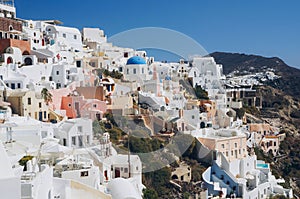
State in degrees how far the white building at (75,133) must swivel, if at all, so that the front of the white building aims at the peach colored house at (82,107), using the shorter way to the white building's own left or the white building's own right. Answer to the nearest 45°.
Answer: approximately 135° to the white building's own left

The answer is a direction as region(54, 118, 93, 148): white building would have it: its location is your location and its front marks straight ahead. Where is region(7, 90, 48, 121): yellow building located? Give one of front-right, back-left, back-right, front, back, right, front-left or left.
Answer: back

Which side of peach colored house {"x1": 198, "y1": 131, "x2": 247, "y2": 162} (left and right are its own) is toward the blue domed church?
back

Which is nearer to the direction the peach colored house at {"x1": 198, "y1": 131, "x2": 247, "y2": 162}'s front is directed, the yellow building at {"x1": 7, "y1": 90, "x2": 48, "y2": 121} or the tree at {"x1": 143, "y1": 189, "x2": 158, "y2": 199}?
the tree

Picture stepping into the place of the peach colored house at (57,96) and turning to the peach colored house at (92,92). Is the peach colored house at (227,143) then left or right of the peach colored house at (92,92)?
right

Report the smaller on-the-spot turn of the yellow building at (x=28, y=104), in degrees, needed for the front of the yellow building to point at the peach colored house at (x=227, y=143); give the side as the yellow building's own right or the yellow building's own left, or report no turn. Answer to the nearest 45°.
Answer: approximately 45° to the yellow building's own left

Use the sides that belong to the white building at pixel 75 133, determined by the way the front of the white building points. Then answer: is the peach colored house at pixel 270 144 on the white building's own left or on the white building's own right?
on the white building's own left
